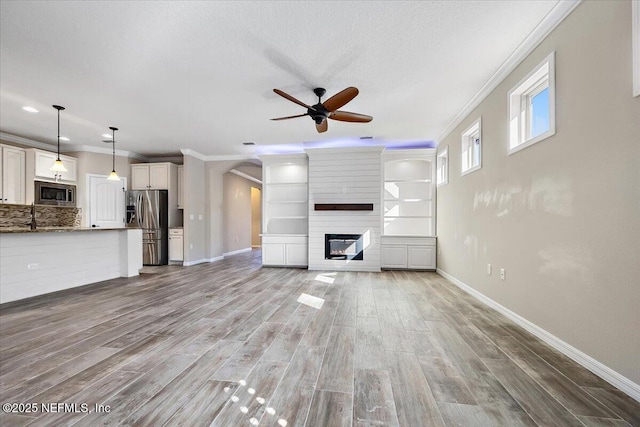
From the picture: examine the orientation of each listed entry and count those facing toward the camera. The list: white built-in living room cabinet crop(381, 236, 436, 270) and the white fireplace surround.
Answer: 2

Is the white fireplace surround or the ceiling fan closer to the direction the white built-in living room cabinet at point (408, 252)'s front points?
the ceiling fan

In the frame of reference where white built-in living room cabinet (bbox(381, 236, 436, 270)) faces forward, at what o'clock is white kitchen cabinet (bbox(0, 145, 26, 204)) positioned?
white kitchen cabinet (bbox(0, 145, 26, 204)) is roughly at 2 o'clock from white built-in living room cabinet (bbox(381, 236, 436, 270)).

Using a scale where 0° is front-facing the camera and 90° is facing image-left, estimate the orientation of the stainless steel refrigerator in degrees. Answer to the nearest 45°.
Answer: approximately 45°

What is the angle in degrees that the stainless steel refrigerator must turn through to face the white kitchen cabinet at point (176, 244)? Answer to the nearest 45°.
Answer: approximately 90° to its left
